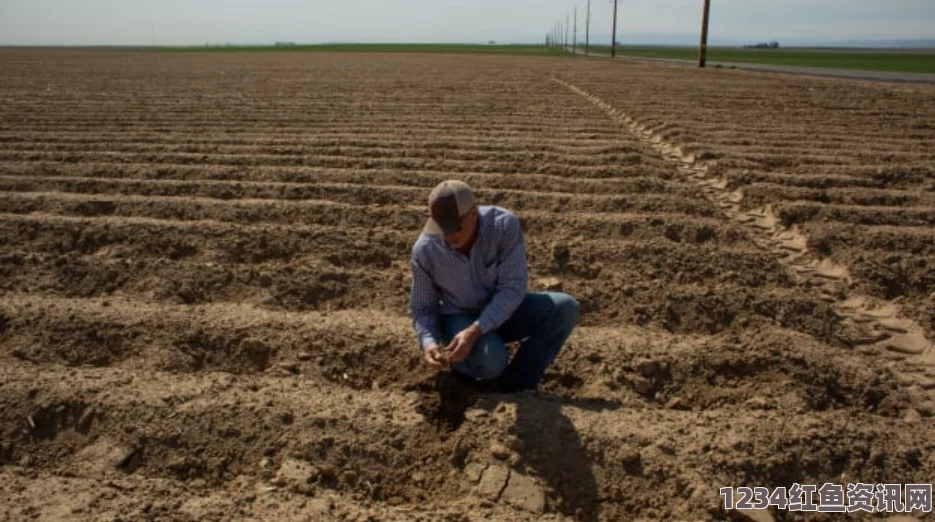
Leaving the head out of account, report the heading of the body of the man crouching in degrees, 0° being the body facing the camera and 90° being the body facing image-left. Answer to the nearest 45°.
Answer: approximately 0°
